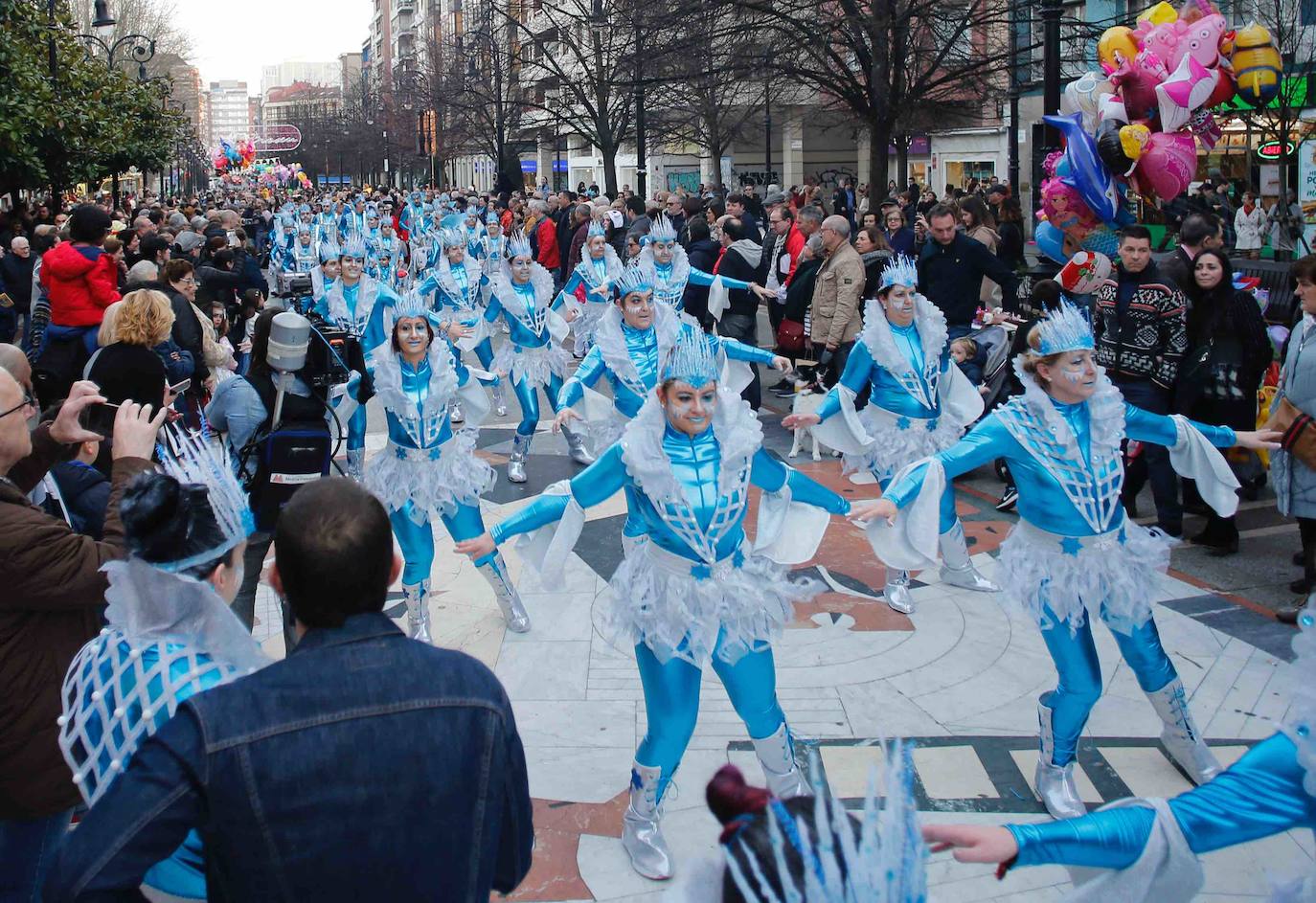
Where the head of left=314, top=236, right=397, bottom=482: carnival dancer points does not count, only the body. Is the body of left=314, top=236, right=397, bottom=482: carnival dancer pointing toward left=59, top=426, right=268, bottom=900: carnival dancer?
yes

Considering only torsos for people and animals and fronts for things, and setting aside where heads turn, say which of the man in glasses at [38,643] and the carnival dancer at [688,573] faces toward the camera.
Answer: the carnival dancer

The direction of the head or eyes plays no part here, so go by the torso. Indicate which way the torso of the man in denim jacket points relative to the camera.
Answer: away from the camera

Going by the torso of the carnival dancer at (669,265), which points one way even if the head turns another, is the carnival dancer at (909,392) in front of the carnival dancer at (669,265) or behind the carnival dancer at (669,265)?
in front

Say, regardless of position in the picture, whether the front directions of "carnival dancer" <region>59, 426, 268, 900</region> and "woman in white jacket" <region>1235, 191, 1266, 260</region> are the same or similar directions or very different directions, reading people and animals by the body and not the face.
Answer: very different directions

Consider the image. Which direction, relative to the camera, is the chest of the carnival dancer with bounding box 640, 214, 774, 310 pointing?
toward the camera

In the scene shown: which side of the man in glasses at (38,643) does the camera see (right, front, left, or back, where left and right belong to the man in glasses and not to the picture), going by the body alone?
right

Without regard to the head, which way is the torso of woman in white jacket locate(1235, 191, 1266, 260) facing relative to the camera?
toward the camera

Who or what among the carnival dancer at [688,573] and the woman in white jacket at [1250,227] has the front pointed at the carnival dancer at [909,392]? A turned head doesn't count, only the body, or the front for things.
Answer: the woman in white jacket

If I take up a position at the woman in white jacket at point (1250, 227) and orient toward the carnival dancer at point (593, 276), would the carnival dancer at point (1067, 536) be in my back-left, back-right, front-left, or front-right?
front-left

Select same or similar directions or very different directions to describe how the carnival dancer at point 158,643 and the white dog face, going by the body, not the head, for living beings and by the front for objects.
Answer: very different directions

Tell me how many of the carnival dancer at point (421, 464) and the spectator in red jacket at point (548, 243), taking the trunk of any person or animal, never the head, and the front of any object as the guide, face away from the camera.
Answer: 0

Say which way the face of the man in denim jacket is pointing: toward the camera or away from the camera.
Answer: away from the camera

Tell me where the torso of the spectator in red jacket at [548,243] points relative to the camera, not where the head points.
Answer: to the viewer's left

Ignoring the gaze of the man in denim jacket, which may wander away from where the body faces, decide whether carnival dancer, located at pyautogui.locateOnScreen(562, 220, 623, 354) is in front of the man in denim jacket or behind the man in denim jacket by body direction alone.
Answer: in front

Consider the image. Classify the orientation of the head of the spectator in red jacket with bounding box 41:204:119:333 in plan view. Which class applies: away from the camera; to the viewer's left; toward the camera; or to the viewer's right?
away from the camera
